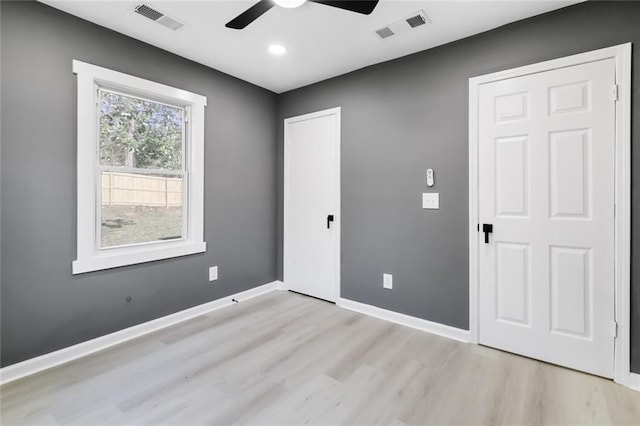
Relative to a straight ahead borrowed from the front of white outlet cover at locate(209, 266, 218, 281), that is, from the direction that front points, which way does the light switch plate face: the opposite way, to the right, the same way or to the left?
to the right

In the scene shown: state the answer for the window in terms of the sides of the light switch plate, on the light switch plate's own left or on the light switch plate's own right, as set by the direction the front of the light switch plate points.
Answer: on the light switch plate's own right

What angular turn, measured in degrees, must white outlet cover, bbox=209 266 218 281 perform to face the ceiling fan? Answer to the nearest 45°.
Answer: approximately 45° to its right

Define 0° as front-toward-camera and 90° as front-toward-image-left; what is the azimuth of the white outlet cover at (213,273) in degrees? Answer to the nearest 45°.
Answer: approximately 315°

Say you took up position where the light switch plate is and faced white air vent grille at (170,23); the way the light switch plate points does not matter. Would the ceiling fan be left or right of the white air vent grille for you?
left

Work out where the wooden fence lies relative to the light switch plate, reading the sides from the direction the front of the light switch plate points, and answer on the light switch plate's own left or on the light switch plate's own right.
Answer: on the light switch plate's own right

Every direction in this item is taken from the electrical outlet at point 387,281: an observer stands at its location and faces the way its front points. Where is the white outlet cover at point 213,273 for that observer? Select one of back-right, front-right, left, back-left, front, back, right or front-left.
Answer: front-right

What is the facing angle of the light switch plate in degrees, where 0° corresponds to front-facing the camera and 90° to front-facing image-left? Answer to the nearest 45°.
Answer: approximately 0°

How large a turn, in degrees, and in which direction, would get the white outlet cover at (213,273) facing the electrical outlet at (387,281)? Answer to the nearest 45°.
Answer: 0° — it already faces it

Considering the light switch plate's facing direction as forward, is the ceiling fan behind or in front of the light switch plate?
in front
